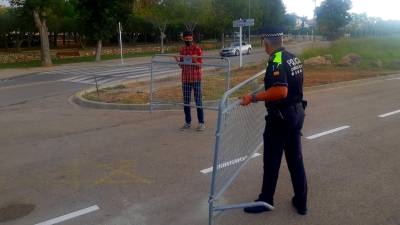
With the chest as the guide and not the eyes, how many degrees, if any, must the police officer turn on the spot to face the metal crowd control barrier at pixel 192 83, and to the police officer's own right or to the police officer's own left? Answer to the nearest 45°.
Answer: approximately 45° to the police officer's own right

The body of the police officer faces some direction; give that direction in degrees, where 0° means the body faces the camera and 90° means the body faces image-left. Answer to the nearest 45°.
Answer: approximately 135°

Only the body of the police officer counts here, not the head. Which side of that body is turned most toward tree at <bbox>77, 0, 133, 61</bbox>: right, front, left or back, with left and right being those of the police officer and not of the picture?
front

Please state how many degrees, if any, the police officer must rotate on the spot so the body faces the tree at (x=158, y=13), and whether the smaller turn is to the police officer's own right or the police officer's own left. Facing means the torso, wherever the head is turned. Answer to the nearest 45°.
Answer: approximately 45° to the police officer's own right

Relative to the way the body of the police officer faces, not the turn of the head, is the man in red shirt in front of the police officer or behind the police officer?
in front
